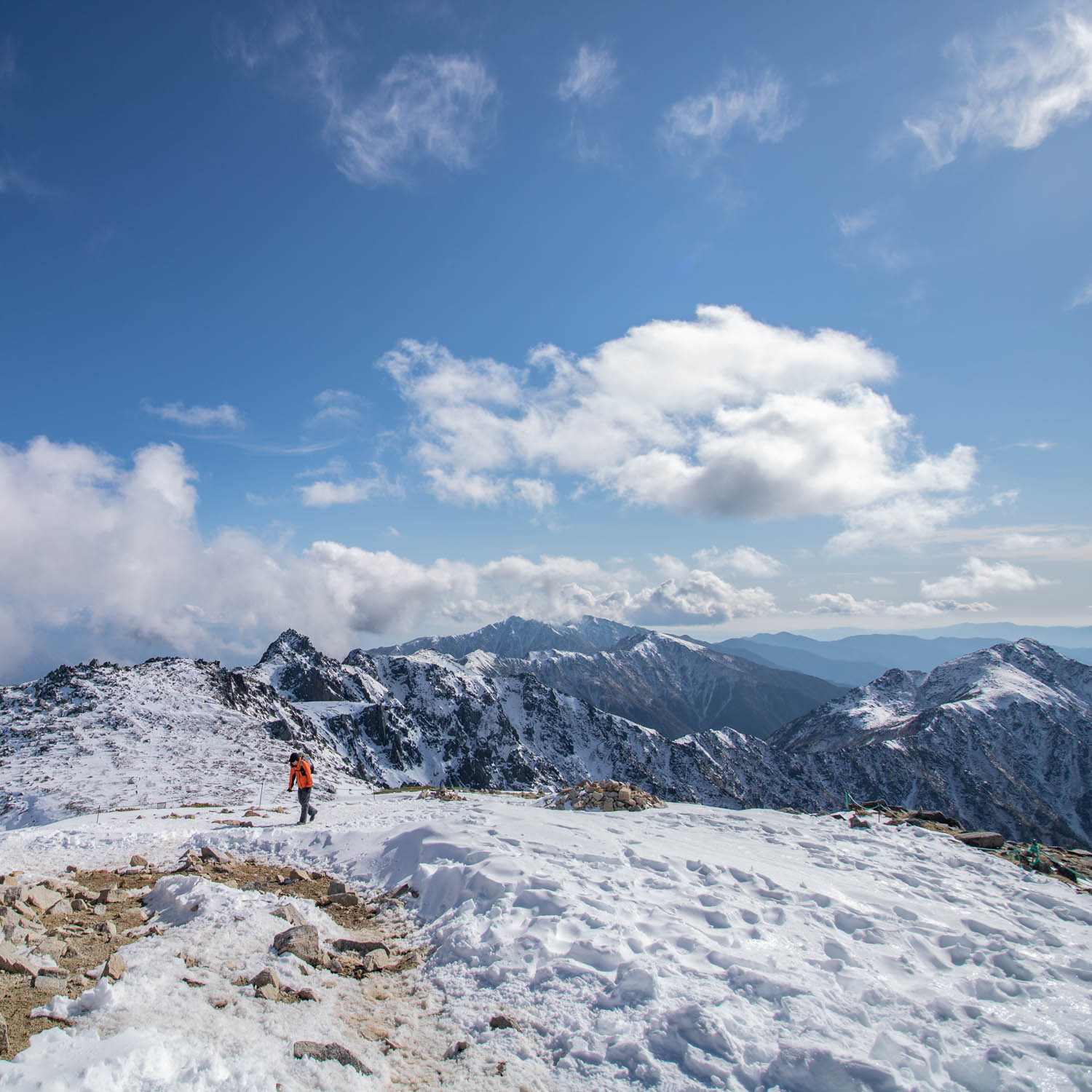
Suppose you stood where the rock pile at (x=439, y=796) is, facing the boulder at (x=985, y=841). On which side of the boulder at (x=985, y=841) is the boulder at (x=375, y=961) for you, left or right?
right

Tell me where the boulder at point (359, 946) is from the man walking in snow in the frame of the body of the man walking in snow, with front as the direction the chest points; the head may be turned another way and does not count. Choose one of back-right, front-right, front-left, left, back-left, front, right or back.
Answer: front-left

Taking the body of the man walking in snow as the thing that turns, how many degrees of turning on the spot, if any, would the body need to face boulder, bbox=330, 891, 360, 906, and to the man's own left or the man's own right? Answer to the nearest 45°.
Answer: approximately 45° to the man's own left

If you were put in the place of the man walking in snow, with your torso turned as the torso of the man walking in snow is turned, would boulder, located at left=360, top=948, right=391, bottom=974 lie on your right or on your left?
on your left

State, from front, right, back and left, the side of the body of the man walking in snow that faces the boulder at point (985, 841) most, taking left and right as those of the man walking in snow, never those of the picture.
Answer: left

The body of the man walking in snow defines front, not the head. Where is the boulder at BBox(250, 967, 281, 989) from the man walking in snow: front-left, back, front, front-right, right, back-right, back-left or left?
front-left

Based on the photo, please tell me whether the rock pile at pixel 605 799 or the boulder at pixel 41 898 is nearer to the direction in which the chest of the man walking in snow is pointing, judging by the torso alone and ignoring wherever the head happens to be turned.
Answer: the boulder

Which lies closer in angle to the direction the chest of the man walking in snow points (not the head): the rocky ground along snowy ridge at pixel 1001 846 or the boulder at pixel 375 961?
the boulder

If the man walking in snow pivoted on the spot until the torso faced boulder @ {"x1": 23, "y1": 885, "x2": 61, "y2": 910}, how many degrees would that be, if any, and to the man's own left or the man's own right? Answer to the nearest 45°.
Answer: approximately 45° to the man's own left

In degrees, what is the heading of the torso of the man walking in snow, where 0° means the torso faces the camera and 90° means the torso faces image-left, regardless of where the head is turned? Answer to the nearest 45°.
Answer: approximately 45°
